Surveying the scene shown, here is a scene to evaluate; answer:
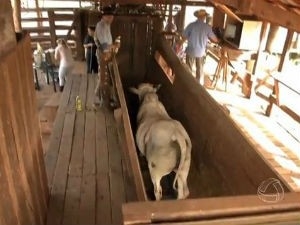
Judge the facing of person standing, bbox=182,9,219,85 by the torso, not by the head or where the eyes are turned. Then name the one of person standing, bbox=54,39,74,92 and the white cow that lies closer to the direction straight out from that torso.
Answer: the person standing

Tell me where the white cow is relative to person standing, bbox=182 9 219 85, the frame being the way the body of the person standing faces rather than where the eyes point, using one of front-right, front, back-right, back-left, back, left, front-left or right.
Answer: back

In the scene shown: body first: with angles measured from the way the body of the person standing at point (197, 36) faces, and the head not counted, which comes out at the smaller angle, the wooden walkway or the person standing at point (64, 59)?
the person standing

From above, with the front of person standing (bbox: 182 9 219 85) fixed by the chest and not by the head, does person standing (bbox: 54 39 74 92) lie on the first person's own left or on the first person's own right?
on the first person's own left

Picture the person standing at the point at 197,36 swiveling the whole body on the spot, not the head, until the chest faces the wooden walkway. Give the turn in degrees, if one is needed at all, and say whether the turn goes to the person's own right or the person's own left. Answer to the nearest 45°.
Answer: approximately 180°

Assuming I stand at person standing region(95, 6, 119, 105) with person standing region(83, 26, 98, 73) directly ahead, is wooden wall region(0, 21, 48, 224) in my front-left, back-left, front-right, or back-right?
back-left

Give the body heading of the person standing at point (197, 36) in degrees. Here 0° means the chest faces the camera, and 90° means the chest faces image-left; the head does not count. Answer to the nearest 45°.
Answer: approximately 180°
